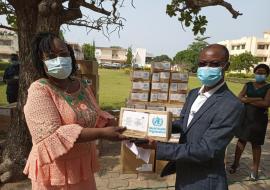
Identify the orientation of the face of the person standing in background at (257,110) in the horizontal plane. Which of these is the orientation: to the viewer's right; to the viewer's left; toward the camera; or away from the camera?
toward the camera

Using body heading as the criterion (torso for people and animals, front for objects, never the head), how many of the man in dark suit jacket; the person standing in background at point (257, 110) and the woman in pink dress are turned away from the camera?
0

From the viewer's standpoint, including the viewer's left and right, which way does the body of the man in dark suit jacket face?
facing the viewer and to the left of the viewer

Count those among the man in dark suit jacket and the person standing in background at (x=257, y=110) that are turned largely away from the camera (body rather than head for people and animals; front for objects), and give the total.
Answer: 0

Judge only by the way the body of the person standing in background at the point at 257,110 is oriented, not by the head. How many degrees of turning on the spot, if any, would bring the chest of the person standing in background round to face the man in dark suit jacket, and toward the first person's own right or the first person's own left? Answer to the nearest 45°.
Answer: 0° — they already face them

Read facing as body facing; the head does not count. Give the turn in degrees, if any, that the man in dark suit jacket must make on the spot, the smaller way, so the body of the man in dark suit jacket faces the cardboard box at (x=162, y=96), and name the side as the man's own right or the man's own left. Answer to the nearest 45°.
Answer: approximately 135° to the man's own right

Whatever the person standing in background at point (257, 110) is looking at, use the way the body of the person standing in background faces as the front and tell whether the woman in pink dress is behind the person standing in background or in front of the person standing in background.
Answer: in front

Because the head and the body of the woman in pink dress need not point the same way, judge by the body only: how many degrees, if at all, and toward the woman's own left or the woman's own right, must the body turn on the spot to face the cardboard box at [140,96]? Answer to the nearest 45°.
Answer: approximately 90° to the woman's own left

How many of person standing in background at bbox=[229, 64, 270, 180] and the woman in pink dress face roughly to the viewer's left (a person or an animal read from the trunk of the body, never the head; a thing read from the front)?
0

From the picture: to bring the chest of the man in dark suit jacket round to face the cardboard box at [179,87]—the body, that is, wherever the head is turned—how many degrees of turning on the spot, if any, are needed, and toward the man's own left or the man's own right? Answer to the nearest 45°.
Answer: approximately 135° to the man's own right

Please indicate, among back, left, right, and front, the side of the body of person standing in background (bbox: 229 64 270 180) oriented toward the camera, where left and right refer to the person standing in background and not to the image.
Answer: front
